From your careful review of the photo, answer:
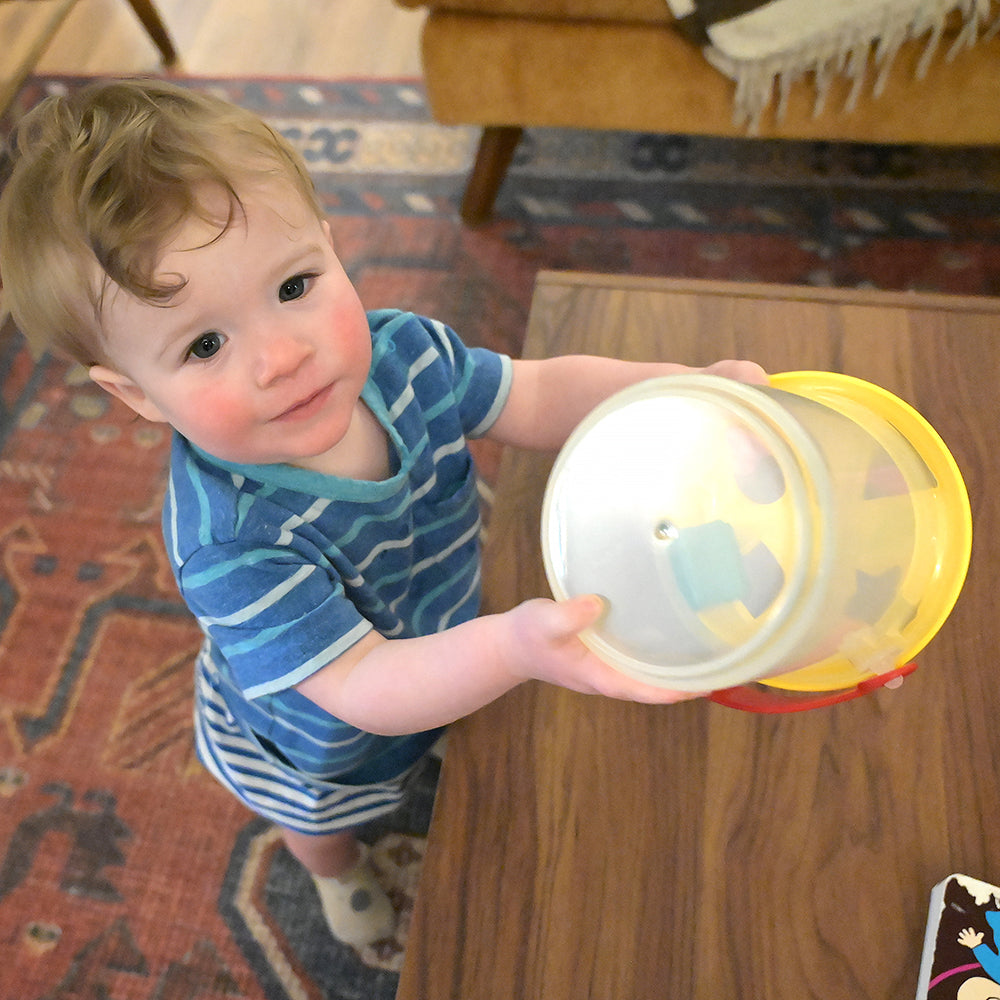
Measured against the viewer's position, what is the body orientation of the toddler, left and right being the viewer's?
facing the viewer and to the right of the viewer
